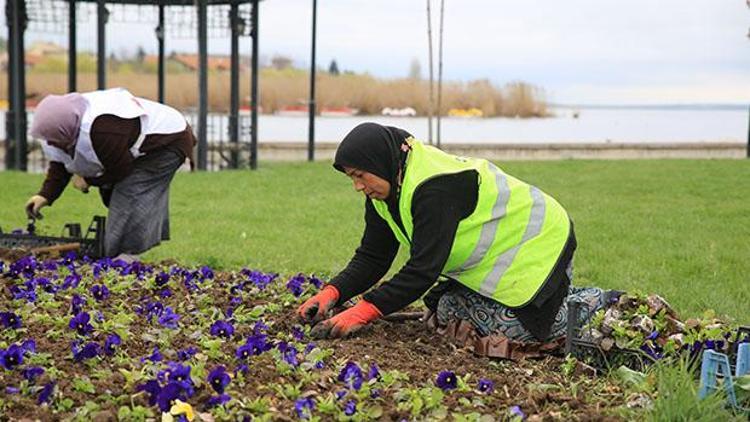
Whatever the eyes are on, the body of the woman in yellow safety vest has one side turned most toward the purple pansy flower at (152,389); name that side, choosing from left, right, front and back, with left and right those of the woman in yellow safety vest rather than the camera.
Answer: front

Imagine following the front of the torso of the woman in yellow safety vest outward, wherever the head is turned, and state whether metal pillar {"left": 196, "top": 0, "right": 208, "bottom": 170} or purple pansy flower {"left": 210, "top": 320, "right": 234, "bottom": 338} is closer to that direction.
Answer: the purple pansy flower

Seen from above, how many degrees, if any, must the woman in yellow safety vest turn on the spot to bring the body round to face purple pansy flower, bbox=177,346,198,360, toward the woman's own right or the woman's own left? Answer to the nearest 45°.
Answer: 0° — they already face it

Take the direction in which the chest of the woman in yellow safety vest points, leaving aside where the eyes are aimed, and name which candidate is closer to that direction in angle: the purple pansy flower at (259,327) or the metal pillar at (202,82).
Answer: the purple pansy flower

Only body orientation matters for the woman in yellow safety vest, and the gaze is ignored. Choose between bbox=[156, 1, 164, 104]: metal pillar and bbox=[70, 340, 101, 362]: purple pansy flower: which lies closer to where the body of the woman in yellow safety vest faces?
the purple pansy flower

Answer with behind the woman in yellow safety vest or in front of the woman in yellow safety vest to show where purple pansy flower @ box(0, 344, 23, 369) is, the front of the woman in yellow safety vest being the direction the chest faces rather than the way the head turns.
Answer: in front

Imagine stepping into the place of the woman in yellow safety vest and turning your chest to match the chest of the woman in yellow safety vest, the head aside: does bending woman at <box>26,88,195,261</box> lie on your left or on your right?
on your right

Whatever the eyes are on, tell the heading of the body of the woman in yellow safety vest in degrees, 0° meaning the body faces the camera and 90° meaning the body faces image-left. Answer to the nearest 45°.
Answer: approximately 45°

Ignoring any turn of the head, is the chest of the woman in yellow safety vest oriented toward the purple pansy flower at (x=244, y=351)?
yes

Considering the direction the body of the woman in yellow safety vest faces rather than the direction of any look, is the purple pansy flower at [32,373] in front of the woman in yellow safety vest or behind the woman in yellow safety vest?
in front

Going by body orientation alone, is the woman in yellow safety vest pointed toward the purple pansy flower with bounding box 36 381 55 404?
yes

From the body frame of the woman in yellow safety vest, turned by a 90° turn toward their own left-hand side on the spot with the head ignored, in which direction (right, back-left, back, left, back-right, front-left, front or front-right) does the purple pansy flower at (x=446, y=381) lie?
front-right

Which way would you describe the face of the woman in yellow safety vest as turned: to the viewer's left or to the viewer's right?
to the viewer's left
